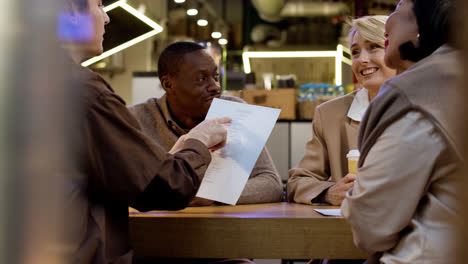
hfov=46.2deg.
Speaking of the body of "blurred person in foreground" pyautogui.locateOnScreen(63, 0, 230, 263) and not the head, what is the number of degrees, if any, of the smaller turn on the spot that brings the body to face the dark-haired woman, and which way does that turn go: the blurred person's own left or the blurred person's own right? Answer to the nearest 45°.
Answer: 0° — they already face them

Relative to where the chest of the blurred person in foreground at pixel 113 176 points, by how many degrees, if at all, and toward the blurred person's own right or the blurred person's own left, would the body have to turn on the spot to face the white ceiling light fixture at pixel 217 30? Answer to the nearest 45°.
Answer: approximately 90° to the blurred person's own left

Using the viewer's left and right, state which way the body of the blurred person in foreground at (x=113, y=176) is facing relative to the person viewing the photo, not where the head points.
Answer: facing to the right of the viewer

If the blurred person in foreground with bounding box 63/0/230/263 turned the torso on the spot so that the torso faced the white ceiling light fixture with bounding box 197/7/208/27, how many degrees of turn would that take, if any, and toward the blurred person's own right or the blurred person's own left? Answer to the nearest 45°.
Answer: approximately 90° to the blurred person's own left

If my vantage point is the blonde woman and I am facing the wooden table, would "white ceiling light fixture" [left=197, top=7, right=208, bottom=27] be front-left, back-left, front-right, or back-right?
back-right

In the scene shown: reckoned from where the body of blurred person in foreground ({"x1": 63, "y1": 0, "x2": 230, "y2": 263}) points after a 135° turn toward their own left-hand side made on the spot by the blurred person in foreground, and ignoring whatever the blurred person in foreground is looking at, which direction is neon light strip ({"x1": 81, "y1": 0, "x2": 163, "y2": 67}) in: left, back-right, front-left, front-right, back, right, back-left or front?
front-right
